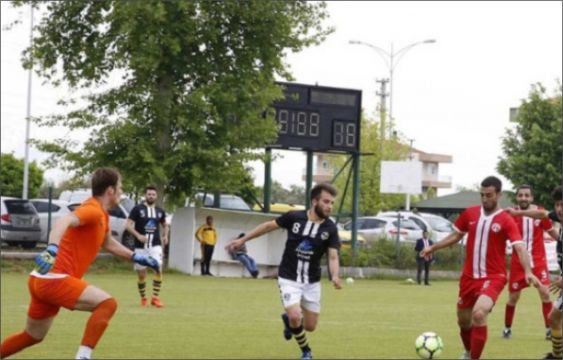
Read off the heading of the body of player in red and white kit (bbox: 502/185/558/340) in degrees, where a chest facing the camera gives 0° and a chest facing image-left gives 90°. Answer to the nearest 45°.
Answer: approximately 0°

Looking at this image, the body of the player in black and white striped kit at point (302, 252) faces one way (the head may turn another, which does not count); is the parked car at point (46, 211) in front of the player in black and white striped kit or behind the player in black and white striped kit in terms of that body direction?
behind

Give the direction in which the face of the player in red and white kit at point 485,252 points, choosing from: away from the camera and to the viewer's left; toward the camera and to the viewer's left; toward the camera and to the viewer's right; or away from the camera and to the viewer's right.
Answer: toward the camera and to the viewer's left

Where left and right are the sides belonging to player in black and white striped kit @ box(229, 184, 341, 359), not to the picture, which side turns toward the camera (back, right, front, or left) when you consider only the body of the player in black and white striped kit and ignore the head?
front

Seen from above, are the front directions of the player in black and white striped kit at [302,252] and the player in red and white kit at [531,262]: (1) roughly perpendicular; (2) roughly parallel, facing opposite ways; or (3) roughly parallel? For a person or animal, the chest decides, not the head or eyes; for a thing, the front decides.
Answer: roughly parallel

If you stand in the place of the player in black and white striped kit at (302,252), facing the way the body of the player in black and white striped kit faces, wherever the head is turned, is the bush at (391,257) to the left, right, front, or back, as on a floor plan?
back

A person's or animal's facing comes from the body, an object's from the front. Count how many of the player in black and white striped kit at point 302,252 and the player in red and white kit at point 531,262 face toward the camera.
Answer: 2

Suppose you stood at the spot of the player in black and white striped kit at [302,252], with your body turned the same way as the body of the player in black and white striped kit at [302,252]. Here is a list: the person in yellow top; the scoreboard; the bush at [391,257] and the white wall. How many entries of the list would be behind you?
4

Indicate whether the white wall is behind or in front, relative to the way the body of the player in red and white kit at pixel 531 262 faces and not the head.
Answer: behind

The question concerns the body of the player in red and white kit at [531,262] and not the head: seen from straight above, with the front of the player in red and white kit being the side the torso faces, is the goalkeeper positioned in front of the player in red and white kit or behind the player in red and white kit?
in front

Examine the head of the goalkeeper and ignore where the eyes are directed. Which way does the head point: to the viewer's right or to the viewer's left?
to the viewer's right

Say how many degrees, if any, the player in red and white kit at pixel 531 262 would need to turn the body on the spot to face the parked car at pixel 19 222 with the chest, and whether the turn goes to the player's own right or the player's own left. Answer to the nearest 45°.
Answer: approximately 135° to the player's own right

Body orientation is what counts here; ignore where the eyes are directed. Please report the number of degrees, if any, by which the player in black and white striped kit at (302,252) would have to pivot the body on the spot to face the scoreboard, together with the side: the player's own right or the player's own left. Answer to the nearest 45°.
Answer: approximately 180°

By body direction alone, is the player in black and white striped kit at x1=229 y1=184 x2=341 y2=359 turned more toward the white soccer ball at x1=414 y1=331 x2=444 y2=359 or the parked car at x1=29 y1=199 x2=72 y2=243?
the white soccer ball

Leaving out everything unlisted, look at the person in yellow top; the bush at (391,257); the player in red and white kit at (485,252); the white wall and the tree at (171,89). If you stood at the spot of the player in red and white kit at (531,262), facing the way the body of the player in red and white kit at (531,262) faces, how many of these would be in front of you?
1

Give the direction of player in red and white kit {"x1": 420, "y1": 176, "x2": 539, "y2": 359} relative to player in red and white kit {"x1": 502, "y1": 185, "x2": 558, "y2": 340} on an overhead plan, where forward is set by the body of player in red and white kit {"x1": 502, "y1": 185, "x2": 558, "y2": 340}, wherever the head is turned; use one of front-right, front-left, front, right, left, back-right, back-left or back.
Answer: front
